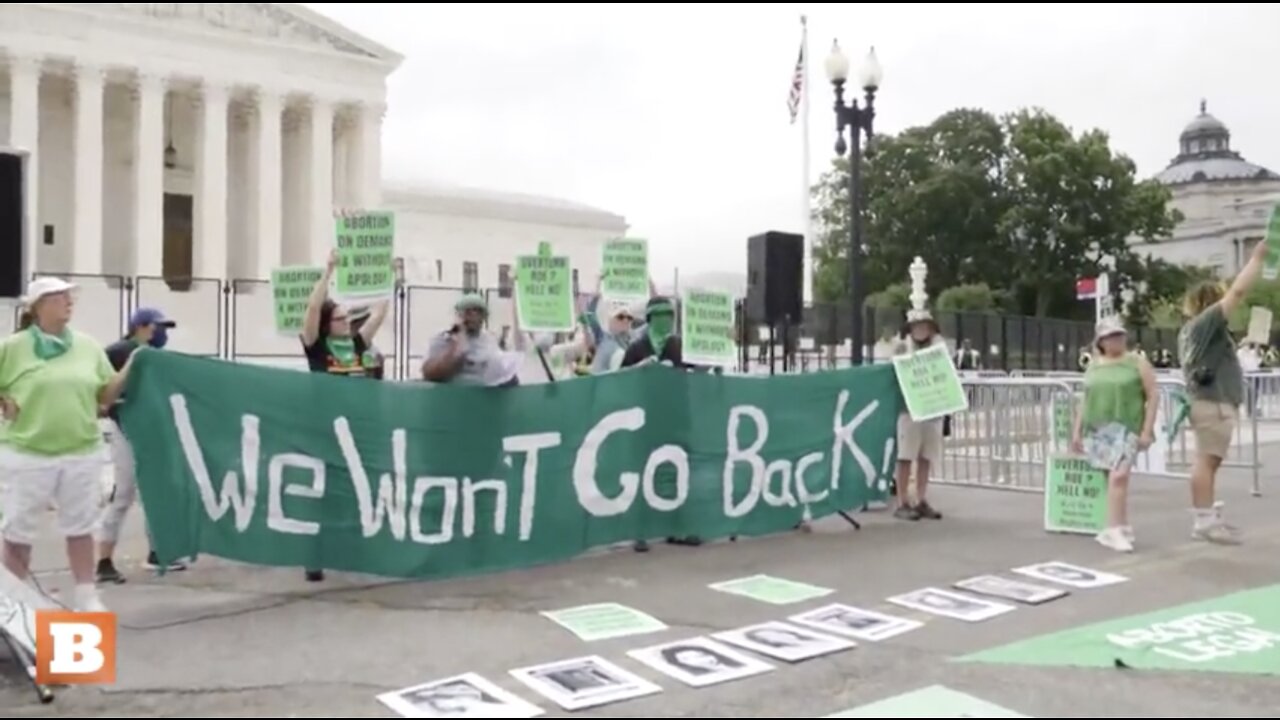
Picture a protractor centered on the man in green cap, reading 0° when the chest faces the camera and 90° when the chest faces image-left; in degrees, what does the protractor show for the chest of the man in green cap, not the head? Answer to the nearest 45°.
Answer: approximately 0°

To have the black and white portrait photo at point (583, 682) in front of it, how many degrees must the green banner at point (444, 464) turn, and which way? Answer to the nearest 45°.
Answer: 0° — it already faces it

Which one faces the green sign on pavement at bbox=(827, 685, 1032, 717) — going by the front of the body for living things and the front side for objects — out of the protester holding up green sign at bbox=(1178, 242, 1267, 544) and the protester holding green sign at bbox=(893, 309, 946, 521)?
the protester holding green sign at bbox=(893, 309, 946, 521)

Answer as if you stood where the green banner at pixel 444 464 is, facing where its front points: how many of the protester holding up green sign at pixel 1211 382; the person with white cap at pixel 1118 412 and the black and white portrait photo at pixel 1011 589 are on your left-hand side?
3

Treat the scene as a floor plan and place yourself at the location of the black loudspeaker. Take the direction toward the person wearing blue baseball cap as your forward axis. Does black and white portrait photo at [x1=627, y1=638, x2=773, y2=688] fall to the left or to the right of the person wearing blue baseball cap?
left
